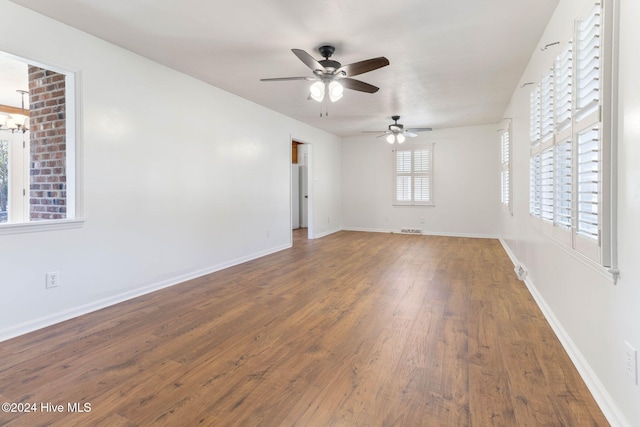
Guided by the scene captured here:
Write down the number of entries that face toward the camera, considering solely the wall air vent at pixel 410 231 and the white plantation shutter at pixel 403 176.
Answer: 2

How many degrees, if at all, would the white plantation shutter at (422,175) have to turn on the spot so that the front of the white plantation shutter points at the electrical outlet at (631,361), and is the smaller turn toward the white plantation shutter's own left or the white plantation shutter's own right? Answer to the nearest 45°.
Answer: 0° — it already faces it

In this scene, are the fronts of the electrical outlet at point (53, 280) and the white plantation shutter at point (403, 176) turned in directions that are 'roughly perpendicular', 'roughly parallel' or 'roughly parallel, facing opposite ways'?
roughly perpendicular

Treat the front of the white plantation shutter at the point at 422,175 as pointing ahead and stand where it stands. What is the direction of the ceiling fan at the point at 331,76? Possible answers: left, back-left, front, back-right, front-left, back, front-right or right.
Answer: front

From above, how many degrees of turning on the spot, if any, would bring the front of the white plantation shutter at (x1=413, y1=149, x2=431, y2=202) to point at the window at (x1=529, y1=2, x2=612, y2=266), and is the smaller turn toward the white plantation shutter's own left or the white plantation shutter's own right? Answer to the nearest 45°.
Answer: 0° — it already faces it

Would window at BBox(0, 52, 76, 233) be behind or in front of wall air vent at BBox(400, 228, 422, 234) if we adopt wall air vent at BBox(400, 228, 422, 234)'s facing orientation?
in front

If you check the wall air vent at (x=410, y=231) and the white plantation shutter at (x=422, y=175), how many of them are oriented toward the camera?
2

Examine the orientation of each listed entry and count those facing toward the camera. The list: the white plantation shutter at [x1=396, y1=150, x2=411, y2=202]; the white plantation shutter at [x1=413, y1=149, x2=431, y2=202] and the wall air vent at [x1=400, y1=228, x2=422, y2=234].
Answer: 3

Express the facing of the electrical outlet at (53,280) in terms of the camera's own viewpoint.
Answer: facing the viewer and to the right of the viewer

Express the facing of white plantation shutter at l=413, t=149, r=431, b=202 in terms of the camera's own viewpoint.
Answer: facing the viewer

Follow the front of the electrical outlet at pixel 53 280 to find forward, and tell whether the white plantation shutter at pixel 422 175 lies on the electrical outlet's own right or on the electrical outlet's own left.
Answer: on the electrical outlet's own left

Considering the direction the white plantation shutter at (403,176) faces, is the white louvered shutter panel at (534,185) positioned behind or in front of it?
in front

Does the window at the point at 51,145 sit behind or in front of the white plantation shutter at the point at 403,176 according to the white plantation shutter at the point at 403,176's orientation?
in front
